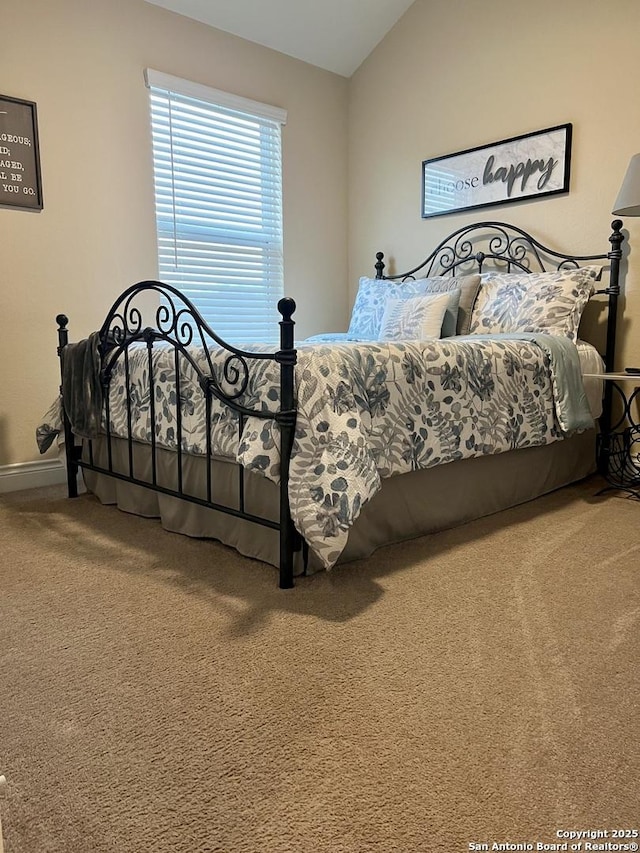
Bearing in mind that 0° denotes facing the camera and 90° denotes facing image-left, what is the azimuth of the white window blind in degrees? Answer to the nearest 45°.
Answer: approximately 315°

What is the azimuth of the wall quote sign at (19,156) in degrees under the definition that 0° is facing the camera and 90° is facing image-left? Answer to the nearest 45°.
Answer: approximately 315°

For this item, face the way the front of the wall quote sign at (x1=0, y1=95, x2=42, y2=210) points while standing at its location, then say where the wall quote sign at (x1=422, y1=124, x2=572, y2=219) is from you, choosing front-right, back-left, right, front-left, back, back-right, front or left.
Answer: front-left

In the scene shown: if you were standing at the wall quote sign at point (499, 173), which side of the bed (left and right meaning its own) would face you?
back

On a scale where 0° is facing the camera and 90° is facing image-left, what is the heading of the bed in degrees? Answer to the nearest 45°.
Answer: approximately 45°

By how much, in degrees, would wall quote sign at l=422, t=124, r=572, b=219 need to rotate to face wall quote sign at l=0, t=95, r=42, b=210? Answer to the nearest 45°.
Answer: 0° — it already faces it

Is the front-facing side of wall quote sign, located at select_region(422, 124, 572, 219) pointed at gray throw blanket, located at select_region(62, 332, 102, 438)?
yes
